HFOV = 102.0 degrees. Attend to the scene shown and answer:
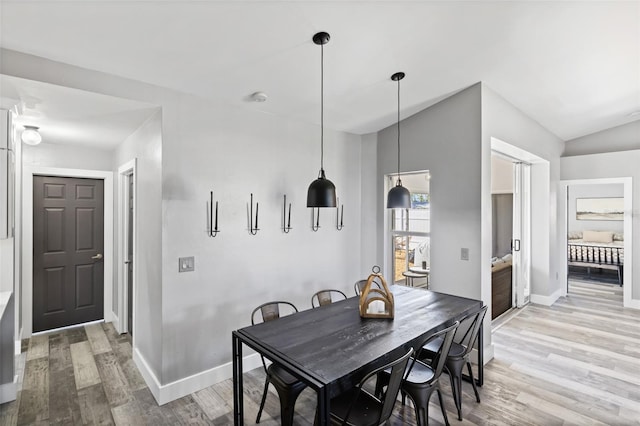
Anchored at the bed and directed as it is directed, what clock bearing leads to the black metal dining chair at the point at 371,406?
The black metal dining chair is roughly at 12 o'clock from the bed.

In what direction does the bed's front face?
toward the camera

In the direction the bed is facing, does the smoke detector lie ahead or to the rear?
ahead

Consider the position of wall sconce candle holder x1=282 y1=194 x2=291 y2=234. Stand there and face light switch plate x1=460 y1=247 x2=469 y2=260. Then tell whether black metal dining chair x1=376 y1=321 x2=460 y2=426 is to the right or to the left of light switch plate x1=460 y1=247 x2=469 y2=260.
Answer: right

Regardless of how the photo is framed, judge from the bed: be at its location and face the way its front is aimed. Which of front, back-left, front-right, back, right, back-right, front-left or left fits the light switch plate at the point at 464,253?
front

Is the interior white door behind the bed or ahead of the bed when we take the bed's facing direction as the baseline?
ahead

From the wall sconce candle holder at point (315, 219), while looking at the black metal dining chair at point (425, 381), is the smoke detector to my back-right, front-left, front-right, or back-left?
front-right

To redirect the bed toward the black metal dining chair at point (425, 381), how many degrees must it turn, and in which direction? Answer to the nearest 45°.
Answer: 0° — it already faces it

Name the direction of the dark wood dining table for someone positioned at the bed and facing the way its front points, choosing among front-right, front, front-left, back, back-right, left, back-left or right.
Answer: front

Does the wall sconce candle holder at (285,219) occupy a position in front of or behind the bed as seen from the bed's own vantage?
in front
